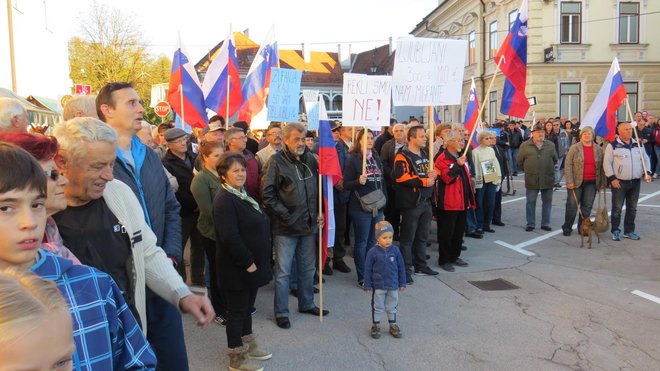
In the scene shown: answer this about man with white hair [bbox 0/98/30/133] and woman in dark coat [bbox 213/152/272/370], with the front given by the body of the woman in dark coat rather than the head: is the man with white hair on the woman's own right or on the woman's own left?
on the woman's own right

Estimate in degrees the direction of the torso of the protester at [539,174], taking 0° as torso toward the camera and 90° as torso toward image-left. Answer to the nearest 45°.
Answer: approximately 0°

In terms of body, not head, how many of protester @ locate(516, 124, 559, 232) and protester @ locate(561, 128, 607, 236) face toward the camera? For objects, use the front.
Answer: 2

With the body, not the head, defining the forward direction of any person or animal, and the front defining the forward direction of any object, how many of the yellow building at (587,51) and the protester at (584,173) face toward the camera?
2

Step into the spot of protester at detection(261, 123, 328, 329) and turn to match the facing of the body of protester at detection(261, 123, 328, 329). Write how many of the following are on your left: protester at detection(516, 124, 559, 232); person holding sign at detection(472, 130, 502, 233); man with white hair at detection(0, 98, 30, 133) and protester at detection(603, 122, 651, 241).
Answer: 3

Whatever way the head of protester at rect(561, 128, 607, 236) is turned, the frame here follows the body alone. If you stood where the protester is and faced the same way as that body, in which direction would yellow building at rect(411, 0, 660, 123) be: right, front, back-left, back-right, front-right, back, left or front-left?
back

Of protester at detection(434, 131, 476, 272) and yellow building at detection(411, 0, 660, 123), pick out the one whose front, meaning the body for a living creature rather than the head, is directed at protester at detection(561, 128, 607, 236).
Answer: the yellow building

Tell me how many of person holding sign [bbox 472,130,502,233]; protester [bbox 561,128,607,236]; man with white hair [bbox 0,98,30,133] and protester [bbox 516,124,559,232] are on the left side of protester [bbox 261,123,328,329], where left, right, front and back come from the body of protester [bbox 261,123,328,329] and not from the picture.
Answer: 3

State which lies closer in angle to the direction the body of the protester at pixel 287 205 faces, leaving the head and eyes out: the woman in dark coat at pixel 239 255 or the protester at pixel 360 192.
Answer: the woman in dark coat

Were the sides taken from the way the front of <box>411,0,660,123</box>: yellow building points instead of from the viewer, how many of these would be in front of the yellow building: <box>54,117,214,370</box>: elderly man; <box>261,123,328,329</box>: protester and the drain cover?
3
